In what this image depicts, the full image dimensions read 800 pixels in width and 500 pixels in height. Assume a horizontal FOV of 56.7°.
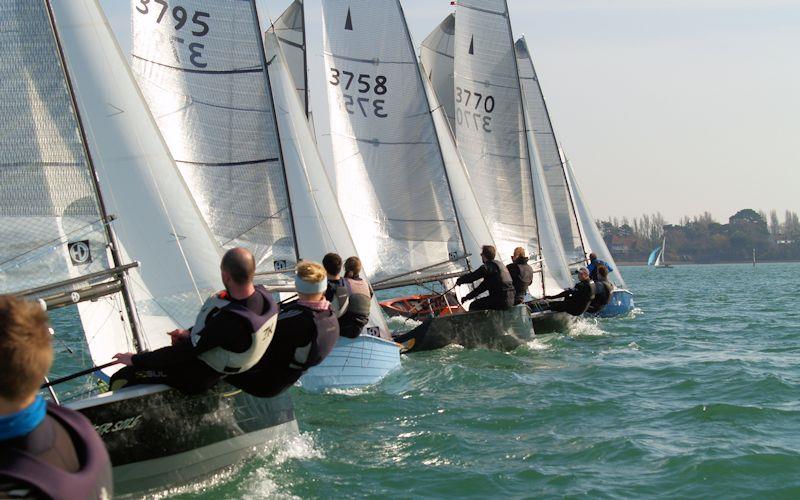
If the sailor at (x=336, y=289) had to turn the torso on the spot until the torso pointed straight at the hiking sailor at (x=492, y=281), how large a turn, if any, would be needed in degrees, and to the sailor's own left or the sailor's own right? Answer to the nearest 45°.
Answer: approximately 90° to the sailor's own right

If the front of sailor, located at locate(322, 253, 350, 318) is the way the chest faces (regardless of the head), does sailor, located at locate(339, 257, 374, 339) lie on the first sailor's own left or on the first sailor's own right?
on the first sailor's own right

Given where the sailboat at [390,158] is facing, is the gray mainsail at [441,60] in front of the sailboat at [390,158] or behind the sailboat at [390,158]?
in front

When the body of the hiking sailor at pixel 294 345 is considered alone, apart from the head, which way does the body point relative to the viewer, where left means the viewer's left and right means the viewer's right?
facing away from the viewer and to the left of the viewer

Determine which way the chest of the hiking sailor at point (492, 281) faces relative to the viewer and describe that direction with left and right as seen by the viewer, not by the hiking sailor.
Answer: facing away from the viewer and to the left of the viewer

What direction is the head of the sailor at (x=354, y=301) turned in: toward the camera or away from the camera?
away from the camera

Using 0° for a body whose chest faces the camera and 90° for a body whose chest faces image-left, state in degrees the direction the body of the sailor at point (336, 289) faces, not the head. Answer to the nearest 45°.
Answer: approximately 135°
